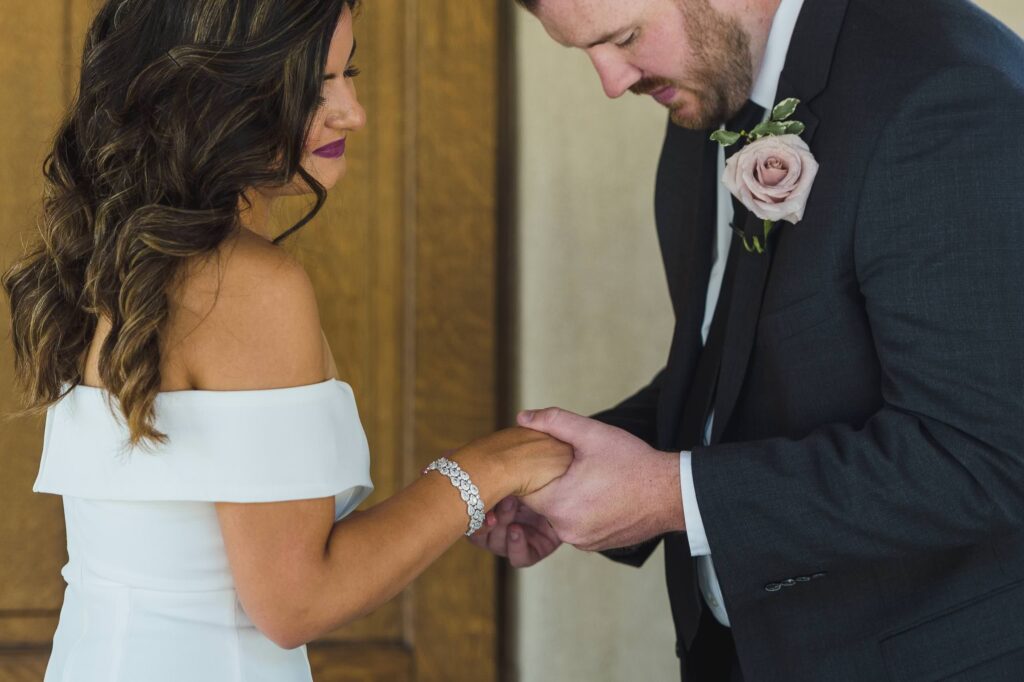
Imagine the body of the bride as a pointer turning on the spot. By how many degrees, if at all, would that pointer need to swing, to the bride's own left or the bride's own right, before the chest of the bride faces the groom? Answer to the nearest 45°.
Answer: approximately 45° to the bride's own right

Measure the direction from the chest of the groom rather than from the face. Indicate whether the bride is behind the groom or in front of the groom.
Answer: in front

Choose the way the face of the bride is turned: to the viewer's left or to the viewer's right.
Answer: to the viewer's right

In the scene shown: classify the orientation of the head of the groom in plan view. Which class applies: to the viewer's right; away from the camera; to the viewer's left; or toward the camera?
to the viewer's left

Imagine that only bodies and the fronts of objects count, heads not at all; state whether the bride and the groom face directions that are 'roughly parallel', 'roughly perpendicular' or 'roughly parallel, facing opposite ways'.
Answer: roughly parallel, facing opposite ways

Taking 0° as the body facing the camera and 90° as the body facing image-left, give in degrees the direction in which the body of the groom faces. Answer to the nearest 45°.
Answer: approximately 45°

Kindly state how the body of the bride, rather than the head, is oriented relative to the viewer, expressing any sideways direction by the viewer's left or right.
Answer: facing away from the viewer and to the right of the viewer
